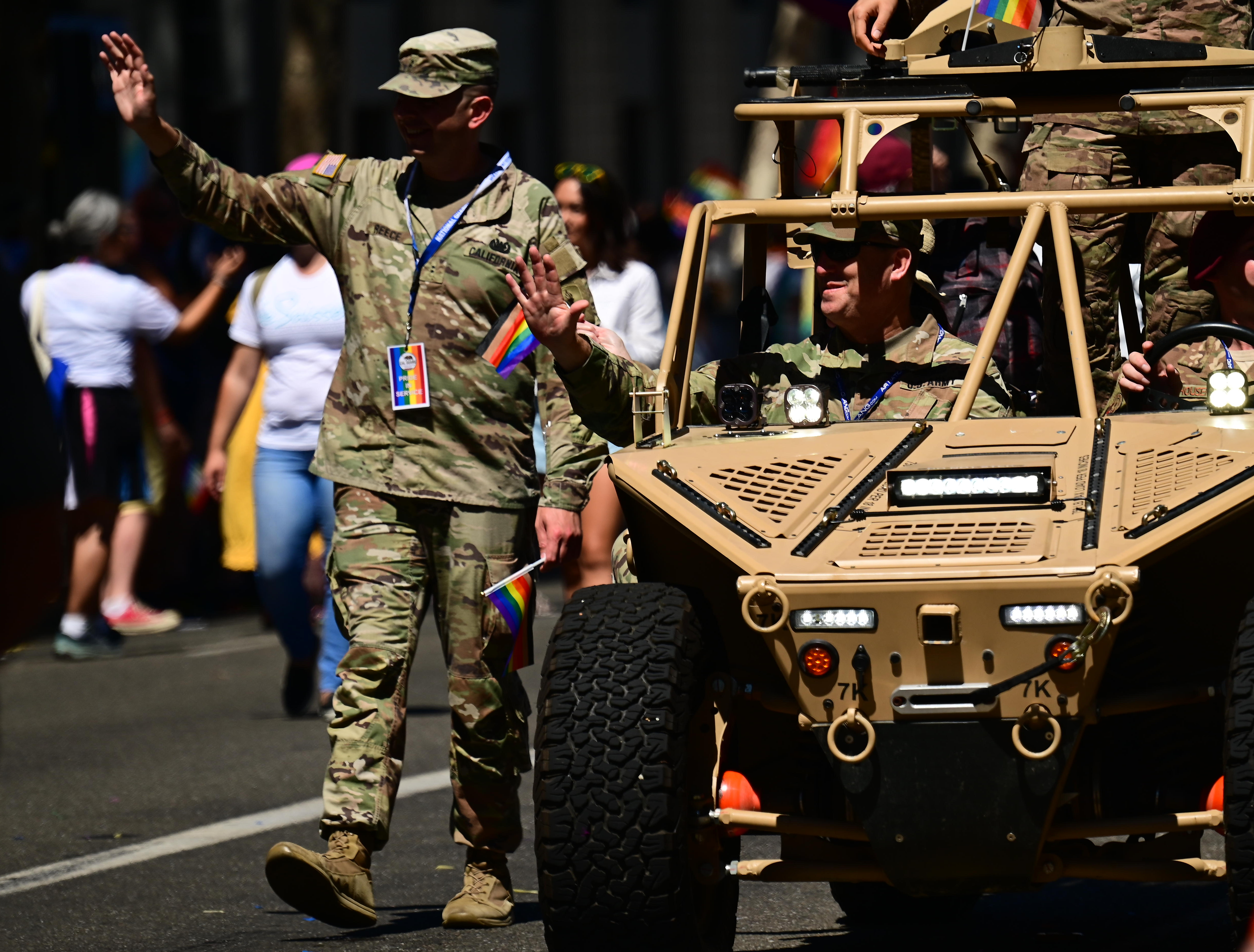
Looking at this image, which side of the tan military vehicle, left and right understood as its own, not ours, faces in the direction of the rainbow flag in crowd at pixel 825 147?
back

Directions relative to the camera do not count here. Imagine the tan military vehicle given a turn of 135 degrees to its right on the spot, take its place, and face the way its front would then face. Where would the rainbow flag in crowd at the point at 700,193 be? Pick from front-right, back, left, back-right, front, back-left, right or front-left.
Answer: front-right

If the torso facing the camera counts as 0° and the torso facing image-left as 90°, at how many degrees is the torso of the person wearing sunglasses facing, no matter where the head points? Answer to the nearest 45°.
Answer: approximately 45°

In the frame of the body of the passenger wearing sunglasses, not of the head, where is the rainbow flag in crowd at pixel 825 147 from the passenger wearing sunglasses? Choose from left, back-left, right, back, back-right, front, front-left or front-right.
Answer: back-right

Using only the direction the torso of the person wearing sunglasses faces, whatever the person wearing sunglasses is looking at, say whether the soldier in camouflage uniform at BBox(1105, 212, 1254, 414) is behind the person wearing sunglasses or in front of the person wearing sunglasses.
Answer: behind

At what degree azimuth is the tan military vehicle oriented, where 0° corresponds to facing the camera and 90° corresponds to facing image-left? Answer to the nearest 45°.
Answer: approximately 0°
